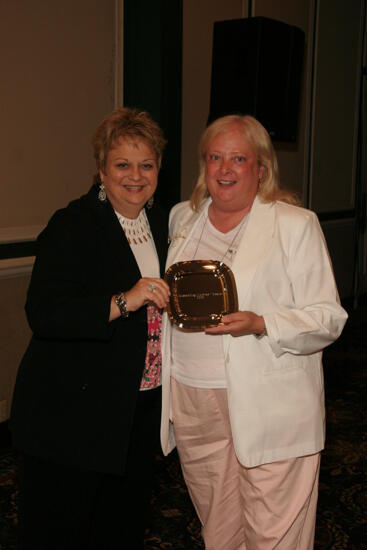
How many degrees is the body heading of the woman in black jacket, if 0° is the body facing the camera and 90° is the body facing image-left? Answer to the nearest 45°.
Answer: approximately 315°
